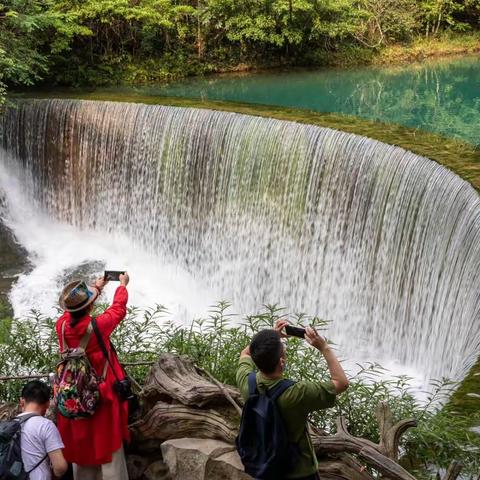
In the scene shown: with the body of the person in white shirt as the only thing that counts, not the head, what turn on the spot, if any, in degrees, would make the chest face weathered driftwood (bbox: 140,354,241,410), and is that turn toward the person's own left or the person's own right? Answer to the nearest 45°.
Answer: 0° — they already face it

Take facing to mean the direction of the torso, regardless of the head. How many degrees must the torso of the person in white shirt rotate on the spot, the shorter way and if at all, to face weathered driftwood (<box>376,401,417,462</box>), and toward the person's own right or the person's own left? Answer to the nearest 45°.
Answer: approximately 45° to the person's own right

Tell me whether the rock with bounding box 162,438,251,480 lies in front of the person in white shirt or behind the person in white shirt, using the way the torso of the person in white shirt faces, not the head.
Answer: in front

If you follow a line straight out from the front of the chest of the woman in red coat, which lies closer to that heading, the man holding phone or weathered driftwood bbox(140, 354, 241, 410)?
the weathered driftwood

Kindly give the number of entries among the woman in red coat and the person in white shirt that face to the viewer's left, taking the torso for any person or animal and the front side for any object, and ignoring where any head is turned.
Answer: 0

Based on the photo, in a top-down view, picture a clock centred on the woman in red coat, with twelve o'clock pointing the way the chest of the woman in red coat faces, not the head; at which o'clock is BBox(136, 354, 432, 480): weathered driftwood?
The weathered driftwood is roughly at 1 o'clock from the woman in red coat.

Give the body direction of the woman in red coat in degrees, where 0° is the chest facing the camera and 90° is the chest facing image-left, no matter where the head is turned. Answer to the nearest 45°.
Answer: approximately 225°

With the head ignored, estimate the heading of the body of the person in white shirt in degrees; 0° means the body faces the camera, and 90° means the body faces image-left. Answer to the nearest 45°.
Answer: approximately 225°

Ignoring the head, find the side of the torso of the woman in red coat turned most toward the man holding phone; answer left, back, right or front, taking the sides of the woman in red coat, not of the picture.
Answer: right

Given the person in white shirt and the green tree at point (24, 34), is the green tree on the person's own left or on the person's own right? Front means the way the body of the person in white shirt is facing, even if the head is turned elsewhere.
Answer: on the person's own left
